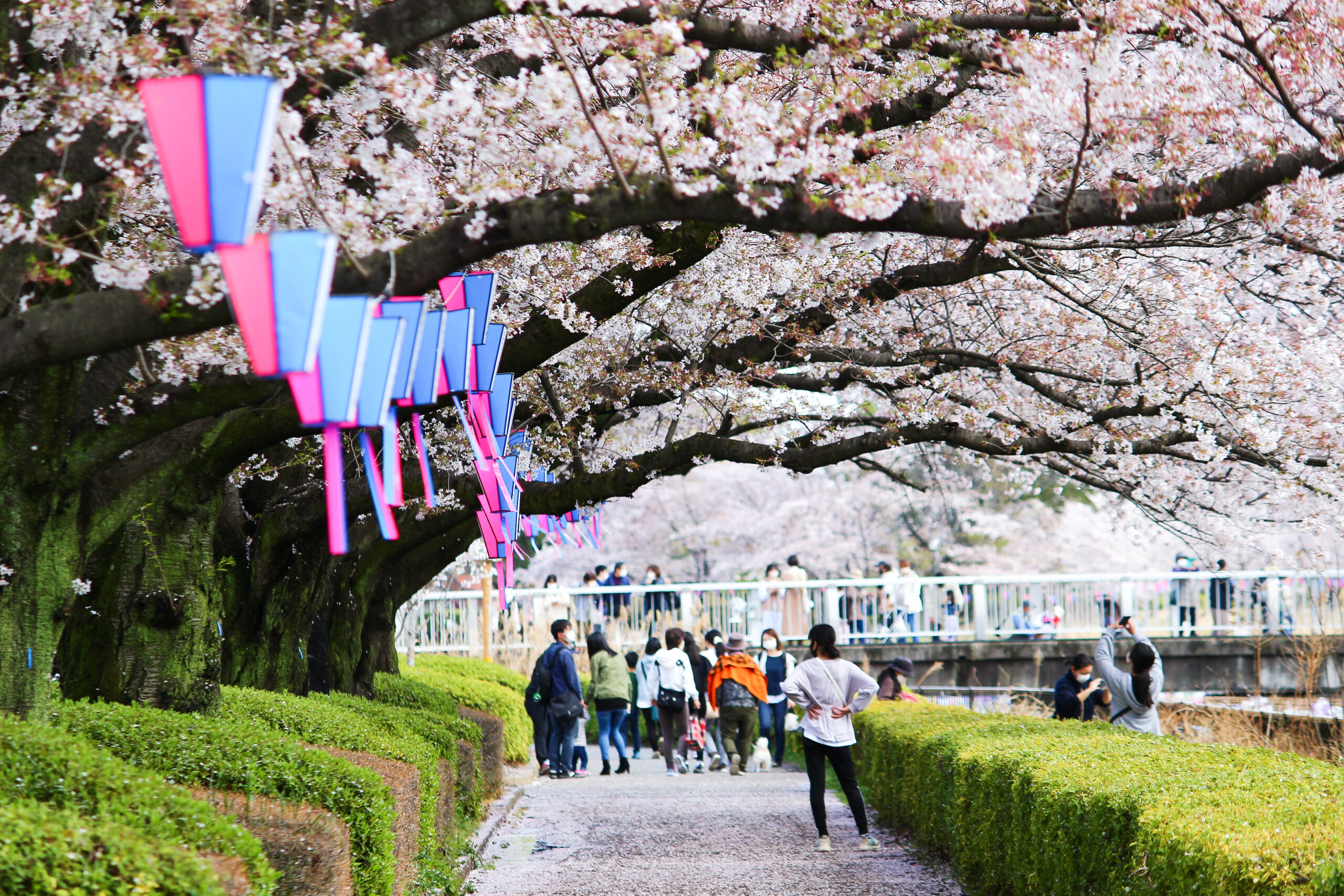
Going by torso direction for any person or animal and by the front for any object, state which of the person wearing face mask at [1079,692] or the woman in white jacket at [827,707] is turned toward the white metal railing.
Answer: the woman in white jacket

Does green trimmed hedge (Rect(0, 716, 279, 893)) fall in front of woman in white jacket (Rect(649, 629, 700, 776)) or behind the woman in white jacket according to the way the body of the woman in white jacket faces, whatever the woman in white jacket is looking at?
behind

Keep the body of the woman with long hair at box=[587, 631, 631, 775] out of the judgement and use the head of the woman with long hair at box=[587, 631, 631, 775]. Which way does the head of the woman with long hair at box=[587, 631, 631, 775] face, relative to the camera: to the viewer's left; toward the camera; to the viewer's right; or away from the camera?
away from the camera

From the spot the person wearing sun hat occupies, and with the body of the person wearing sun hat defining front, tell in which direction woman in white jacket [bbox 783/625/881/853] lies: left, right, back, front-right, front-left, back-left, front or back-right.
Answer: right

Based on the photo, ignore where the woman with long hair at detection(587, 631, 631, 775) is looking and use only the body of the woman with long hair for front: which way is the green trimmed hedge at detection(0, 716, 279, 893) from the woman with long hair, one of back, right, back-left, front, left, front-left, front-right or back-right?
back-left

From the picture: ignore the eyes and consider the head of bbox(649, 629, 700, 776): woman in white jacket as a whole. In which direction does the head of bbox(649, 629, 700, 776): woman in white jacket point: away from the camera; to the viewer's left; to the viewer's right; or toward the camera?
away from the camera

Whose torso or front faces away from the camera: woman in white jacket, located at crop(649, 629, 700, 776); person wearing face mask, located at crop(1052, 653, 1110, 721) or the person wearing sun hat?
the woman in white jacket

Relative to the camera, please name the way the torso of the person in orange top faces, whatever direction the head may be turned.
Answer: away from the camera

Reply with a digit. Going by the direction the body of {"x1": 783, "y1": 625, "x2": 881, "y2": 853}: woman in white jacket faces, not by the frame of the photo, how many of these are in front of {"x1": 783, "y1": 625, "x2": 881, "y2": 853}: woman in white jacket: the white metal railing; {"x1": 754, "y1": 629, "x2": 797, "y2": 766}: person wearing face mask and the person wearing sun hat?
3

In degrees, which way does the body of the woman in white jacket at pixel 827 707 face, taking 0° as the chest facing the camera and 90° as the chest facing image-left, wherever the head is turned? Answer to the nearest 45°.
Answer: approximately 180°
